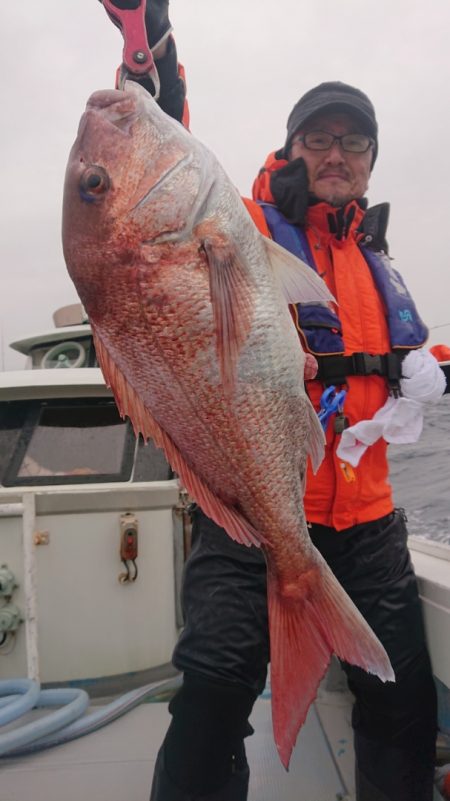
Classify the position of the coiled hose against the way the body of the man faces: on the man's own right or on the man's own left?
on the man's own right

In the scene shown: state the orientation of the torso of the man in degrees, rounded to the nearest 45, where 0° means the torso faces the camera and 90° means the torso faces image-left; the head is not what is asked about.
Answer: approximately 0°
